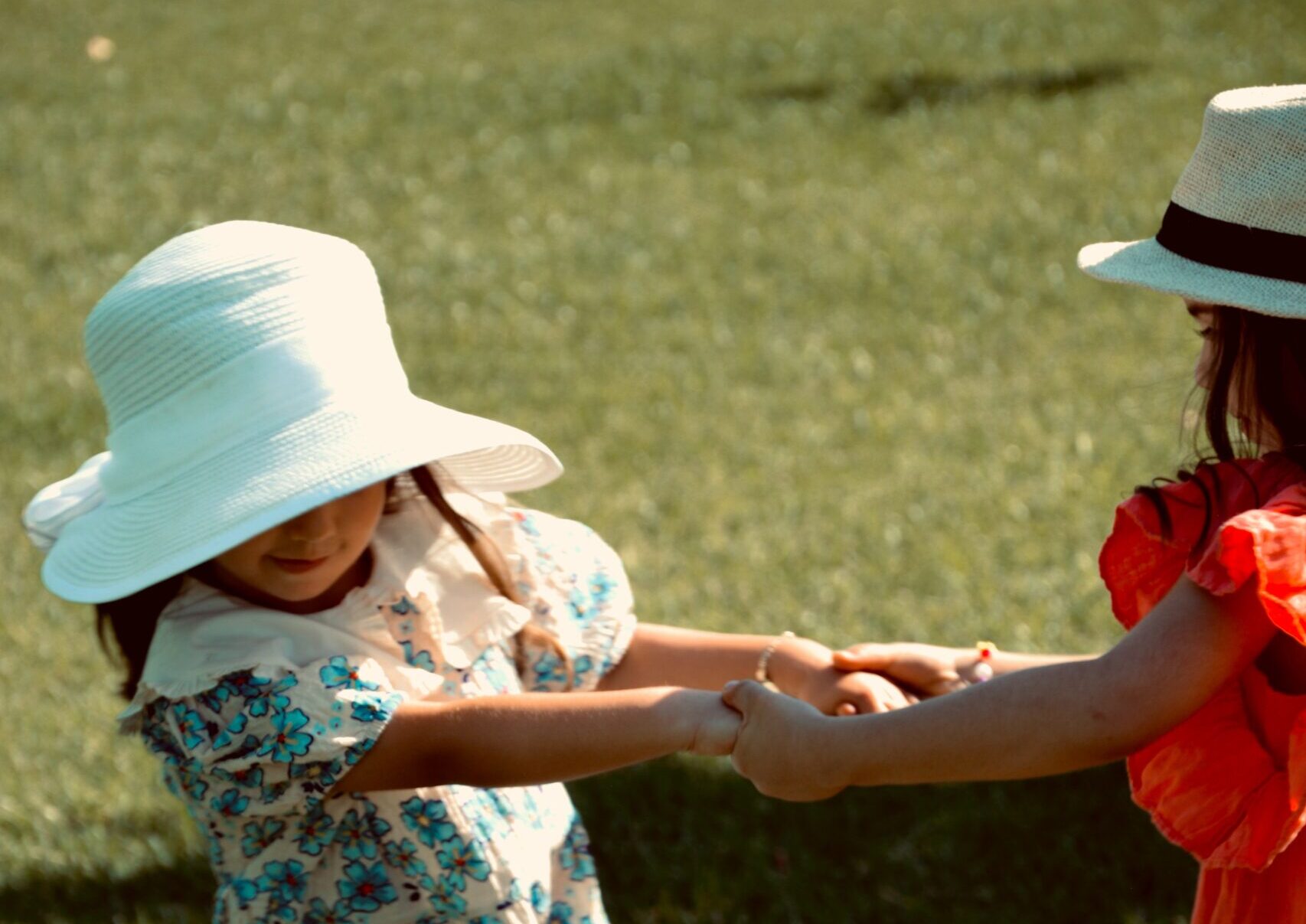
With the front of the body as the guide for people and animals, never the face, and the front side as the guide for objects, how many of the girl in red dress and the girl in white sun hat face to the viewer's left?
1

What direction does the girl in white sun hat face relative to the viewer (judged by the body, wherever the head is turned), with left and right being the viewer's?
facing the viewer and to the right of the viewer

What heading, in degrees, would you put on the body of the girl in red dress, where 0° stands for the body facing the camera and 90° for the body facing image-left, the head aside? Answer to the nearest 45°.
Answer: approximately 90°

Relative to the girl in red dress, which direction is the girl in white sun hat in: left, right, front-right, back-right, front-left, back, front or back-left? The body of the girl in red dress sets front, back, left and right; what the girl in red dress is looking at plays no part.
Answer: front

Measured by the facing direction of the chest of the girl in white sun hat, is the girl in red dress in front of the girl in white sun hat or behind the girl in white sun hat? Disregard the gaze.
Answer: in front

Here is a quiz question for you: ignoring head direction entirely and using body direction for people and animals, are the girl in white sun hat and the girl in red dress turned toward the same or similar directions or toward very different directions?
very different directions
